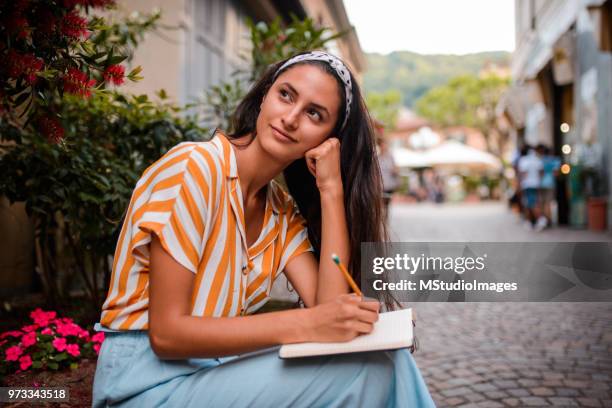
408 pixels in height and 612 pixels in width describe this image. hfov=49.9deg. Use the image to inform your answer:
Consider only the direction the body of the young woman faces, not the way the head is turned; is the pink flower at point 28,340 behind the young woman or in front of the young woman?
behind

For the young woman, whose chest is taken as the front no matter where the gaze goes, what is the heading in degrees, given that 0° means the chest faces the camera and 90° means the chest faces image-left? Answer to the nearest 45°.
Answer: approximately 315°
